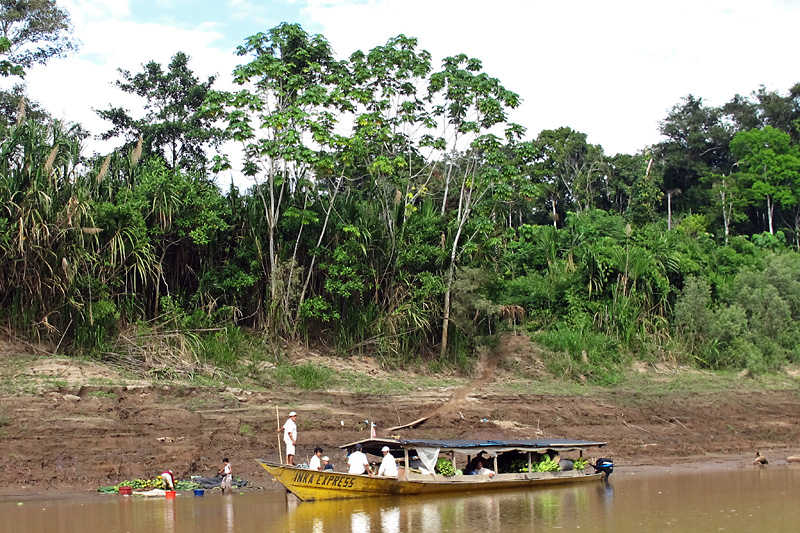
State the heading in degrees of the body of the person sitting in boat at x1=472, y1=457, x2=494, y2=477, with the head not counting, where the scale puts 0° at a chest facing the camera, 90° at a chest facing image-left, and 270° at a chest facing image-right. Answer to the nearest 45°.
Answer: approximately 0°

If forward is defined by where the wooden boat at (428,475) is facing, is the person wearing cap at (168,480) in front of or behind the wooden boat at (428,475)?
in front

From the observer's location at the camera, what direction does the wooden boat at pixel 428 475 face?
facing to the left of the viewer

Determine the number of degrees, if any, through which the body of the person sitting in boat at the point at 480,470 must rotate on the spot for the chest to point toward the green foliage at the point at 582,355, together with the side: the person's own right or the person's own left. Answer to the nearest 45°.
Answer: approximately 180°

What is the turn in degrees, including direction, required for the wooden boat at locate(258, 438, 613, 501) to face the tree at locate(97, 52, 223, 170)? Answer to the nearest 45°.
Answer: approximately 45° to its right

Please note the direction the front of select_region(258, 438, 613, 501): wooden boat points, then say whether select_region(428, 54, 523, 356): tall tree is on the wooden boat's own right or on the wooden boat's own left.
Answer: on the wooden boat's own right

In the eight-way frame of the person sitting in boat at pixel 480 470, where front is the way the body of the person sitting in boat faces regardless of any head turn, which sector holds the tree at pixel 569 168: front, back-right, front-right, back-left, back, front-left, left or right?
back

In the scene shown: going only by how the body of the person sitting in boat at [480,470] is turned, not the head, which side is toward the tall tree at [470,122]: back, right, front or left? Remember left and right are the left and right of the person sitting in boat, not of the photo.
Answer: back
